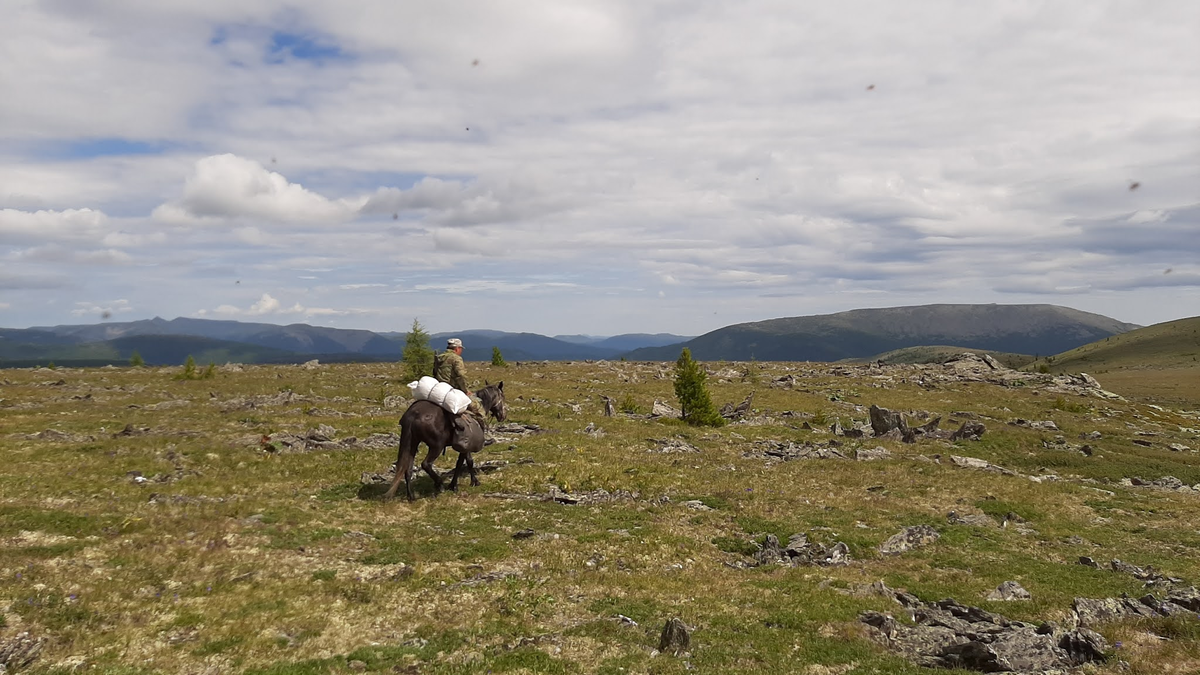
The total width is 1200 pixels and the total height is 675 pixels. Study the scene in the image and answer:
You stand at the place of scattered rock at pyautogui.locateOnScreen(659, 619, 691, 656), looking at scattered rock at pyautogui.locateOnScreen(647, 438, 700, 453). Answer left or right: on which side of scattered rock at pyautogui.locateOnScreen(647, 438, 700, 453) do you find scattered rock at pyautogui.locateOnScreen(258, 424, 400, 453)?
left

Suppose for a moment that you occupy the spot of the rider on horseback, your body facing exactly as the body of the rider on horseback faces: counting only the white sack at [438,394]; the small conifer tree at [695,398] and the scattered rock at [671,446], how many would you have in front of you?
2

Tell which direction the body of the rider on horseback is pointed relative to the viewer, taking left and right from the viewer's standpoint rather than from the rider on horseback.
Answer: facing away from the viewer and to the right of the viewer

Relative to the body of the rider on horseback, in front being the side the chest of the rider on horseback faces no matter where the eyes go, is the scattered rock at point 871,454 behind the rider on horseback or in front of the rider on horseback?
in front

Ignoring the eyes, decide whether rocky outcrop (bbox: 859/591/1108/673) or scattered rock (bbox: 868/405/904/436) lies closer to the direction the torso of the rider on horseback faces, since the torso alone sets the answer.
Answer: the scattered rock

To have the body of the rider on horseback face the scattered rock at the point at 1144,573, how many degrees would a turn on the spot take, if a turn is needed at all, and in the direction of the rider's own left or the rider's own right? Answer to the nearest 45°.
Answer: approximately 90° to the rider's own right

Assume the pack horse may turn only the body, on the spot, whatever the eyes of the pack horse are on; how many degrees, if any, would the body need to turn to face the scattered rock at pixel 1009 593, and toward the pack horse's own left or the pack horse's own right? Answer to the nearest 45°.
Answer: approximately 90° to the pack horse's own right

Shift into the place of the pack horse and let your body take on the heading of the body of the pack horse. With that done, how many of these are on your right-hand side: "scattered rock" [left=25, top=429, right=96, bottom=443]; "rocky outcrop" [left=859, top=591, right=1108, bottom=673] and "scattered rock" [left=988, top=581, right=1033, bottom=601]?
2

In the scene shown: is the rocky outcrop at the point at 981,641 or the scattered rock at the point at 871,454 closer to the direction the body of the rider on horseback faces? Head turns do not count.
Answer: the scattered rock

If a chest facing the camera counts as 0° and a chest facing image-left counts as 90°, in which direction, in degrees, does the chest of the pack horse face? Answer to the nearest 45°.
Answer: approximately 225°

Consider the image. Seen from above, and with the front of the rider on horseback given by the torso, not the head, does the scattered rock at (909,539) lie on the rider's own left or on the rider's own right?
on the rider's own right

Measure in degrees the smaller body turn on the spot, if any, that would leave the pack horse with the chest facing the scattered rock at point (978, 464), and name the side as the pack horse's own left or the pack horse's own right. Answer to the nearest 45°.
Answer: approximately 45° to the pack horse's own right

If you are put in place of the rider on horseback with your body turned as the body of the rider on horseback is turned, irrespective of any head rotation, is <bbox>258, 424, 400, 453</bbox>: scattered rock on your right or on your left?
on your left

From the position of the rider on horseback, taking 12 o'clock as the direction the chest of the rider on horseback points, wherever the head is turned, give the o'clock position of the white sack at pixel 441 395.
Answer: The white sack is roughly at 5 o'clock from the rider on horseback.
